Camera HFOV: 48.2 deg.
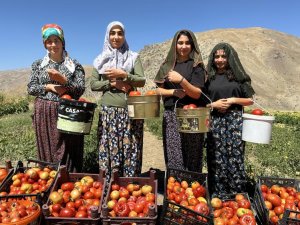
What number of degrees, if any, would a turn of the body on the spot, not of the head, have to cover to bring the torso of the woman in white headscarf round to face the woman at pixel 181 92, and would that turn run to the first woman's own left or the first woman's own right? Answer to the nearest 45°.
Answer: approximately 90° to the first woman's own left

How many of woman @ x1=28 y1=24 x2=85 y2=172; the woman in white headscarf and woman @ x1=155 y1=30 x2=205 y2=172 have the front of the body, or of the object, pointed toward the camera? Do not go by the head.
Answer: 3

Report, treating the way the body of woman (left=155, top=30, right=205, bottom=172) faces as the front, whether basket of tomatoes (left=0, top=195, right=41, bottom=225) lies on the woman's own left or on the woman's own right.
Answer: on the woman's own right

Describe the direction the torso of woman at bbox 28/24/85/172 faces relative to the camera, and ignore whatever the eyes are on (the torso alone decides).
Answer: toward the camera

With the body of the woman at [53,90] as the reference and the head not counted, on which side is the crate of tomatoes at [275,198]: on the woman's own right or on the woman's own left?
on the woman's own left

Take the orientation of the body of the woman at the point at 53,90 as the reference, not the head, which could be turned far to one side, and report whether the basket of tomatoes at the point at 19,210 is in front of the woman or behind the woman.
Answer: in front

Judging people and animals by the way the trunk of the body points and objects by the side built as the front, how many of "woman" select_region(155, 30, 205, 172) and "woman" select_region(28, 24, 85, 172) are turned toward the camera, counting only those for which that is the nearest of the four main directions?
2

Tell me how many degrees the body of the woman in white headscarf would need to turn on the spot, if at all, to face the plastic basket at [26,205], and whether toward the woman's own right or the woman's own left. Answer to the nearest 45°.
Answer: approximately 45° to the woman's own right

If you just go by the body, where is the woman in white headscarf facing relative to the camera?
toward the camera
